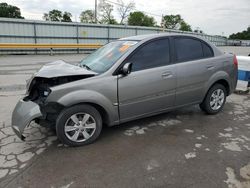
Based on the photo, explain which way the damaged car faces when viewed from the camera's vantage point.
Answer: facing the viewer and to the left of the viewer
